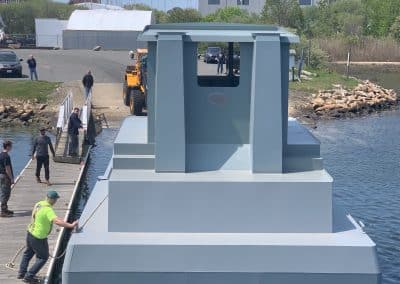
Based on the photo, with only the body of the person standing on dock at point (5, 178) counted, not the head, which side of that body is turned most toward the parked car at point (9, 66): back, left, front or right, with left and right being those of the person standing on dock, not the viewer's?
left

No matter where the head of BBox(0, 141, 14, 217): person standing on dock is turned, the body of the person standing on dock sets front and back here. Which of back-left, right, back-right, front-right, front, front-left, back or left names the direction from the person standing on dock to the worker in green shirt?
right

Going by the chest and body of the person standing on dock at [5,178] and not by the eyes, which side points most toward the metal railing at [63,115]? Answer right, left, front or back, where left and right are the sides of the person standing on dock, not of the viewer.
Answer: left

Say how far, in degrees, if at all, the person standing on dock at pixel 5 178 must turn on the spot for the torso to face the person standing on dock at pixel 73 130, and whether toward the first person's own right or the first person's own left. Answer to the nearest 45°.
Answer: approximately 90° to the first person's own left

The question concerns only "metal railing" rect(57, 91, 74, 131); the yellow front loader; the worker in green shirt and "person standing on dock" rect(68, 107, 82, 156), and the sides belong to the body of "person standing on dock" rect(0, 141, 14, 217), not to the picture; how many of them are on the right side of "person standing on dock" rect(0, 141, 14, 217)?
1

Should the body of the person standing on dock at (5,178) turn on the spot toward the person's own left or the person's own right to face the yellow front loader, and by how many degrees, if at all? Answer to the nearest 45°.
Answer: approximately 90° to the person's own left

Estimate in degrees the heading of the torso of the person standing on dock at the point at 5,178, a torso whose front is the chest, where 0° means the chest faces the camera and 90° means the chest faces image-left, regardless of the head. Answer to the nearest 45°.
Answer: approximately 270°
